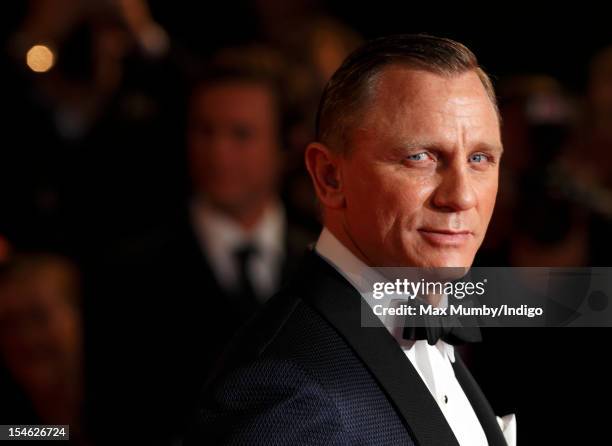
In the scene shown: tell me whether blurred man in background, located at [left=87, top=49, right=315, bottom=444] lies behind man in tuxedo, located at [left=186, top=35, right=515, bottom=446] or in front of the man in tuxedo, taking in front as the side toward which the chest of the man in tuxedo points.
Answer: behind

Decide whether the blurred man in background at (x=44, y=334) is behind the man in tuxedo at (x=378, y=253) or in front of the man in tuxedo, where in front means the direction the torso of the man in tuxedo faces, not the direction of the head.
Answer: behind

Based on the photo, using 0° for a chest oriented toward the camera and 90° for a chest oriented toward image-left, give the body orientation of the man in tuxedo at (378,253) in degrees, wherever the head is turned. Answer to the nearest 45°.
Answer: approximately 315°
